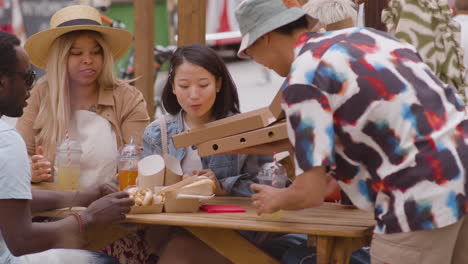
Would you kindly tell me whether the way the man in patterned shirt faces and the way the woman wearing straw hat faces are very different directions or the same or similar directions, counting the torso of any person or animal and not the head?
very different directions

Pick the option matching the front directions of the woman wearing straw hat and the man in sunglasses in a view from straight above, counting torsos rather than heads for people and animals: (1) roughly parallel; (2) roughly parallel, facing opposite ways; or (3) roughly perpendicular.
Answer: roughly perpendicular

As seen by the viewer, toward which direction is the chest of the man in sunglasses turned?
to the viewer's right

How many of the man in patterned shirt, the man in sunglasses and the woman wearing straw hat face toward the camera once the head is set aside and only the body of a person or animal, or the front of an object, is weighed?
1

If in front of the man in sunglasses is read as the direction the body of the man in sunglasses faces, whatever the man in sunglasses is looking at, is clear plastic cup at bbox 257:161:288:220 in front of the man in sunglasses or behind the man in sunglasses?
in front

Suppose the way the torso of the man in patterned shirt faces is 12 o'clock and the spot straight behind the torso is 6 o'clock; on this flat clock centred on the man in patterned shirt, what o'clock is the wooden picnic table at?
The wooden picnic table is roughly at 12 o'clock from the man in patterned shirt.

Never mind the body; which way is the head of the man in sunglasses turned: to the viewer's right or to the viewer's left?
to the viewer's right

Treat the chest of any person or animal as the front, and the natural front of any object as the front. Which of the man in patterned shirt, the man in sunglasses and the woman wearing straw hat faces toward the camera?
the woman wearing straw hat

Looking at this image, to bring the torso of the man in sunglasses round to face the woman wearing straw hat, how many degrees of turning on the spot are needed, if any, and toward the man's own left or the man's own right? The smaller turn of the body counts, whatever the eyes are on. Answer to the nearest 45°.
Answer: approximately 90° to the man's own left

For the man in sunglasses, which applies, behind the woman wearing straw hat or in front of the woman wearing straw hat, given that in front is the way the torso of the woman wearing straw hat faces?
in front

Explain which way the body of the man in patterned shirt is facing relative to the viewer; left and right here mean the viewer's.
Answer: facing away from the viewer and to the left of the viewer

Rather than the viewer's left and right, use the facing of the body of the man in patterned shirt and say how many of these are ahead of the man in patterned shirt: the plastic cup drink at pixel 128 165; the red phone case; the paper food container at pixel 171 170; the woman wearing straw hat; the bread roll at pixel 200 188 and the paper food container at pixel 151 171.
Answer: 6

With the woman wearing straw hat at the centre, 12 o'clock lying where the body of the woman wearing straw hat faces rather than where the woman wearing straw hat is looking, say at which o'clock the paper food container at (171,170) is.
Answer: The paper food container is roughly at 11 o'clock from the woman wearing straw hat.

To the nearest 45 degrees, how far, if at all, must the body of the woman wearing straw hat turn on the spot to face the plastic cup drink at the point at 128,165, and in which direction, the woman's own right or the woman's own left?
0° — they already face it
